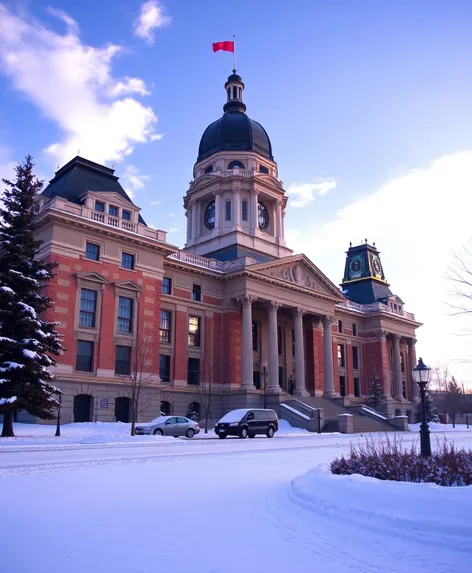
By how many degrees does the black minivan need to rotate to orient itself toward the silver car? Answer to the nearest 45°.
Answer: approximately 45° to its right

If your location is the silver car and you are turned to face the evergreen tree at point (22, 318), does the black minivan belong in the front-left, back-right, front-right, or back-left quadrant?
back-left

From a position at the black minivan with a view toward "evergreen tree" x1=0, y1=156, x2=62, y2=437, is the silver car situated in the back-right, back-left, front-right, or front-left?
front-right

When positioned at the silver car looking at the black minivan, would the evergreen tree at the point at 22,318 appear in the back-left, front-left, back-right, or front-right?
back-right

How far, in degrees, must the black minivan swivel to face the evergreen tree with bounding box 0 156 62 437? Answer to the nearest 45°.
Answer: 0° — it already faces it

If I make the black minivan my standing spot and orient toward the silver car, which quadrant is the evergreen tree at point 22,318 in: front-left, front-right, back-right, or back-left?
front-left
